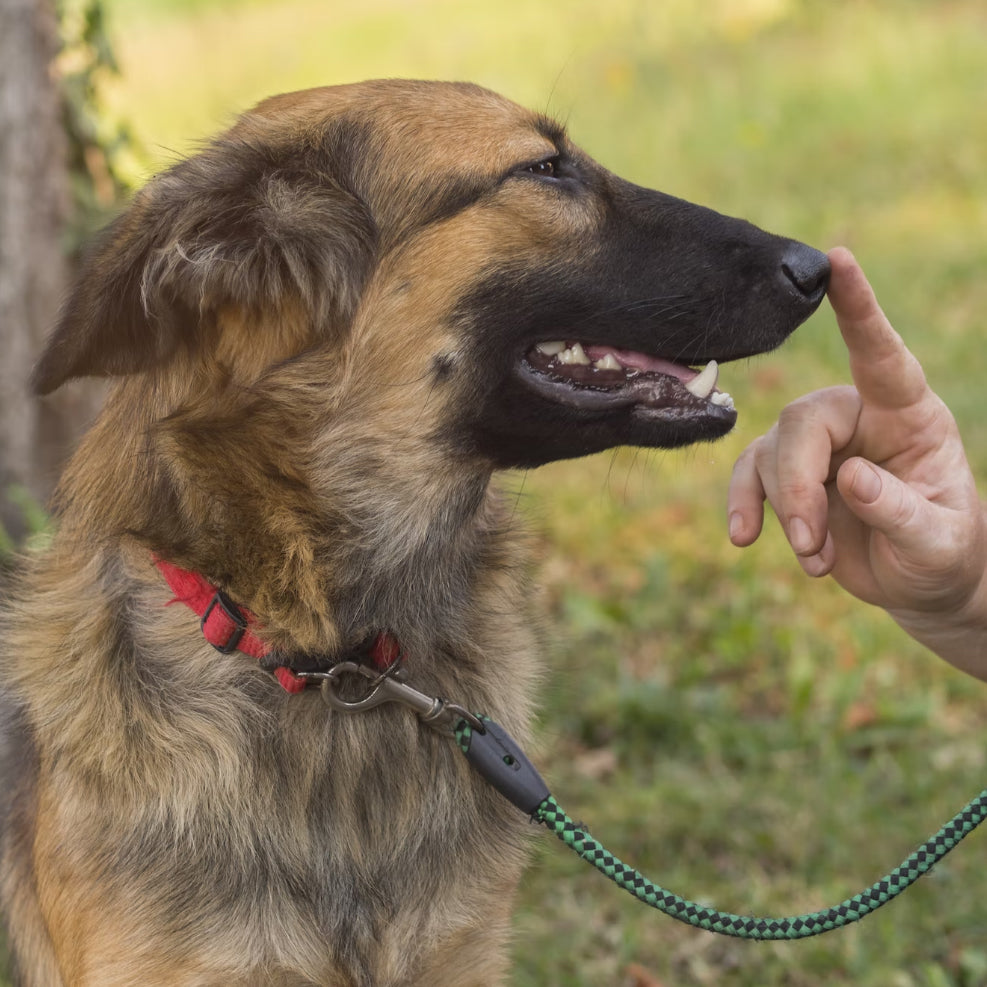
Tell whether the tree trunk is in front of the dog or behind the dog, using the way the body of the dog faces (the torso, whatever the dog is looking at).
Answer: behind

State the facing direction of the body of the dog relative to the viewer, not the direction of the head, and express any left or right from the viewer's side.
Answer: facing the viewer and to the right of the viewer
